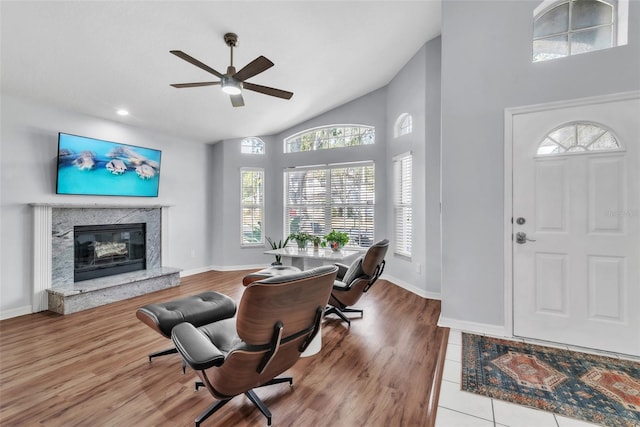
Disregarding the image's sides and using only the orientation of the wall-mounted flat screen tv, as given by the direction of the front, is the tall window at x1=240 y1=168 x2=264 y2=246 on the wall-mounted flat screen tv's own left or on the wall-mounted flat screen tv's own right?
on the wall-mounted flat screen tv's own left

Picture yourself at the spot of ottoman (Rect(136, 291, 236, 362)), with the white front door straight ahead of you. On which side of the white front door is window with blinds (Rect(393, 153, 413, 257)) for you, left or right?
left

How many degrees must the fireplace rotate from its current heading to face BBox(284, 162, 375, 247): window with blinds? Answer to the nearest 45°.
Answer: approximately 45° to its left

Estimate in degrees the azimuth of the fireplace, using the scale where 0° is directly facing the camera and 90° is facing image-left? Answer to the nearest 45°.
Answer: approximately 315°

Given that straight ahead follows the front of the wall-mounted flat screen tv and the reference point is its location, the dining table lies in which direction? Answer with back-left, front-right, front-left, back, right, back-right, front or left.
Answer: front

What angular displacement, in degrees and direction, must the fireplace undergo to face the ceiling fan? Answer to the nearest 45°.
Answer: approximately 45° to its right

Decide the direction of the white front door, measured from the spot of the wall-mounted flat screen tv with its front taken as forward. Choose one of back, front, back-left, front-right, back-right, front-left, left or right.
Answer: front

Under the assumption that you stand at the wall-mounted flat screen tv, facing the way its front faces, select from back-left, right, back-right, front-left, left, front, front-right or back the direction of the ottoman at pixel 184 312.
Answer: front-right

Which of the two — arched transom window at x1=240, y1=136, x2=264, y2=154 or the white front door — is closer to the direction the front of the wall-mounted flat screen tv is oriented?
the white front door

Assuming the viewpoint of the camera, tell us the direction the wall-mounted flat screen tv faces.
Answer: facing the viewer and to the right of the viewer

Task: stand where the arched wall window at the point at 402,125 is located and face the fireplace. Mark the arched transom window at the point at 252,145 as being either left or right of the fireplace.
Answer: right

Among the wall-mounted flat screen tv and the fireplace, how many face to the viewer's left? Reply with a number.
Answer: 0

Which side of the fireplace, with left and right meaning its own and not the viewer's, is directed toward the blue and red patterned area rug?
front
